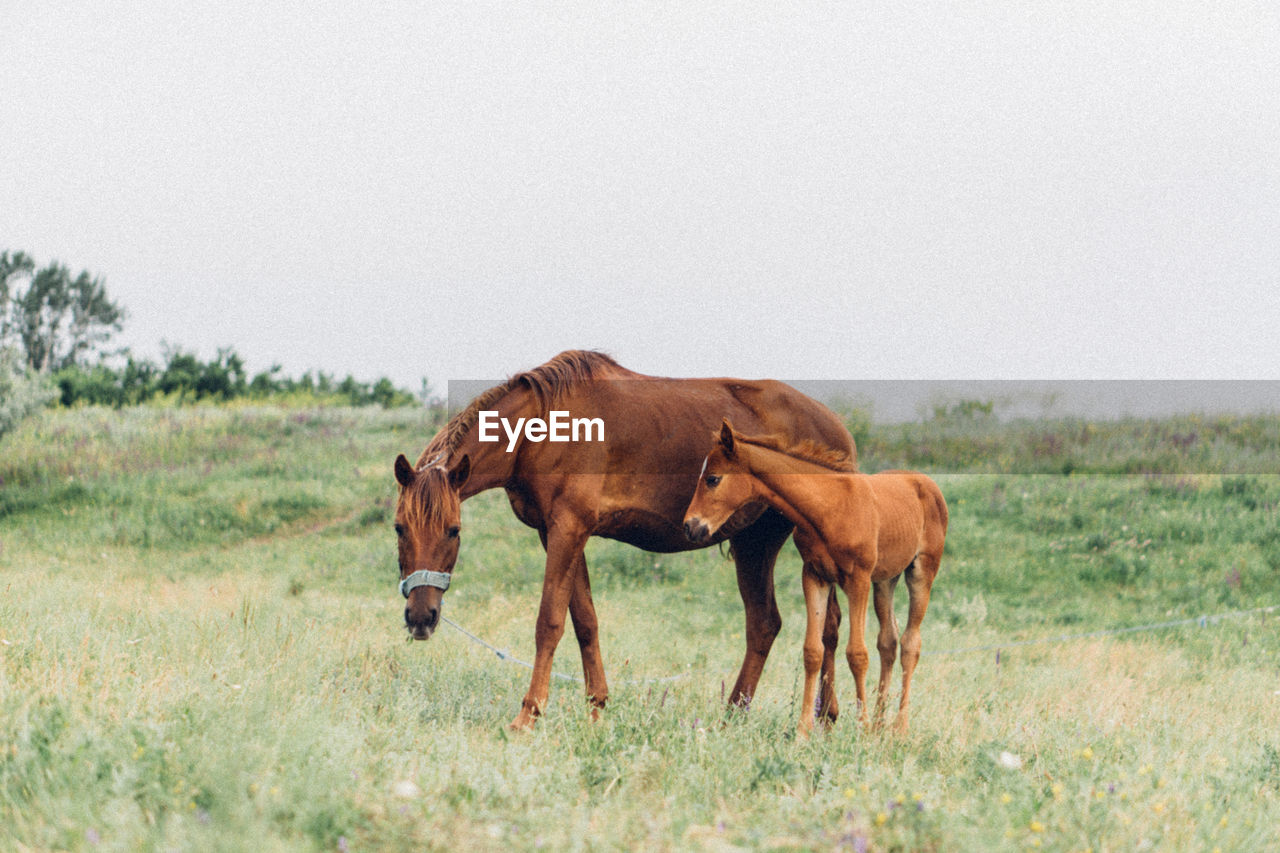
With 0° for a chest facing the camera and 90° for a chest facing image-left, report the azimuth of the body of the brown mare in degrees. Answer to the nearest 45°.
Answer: approximately 90°
